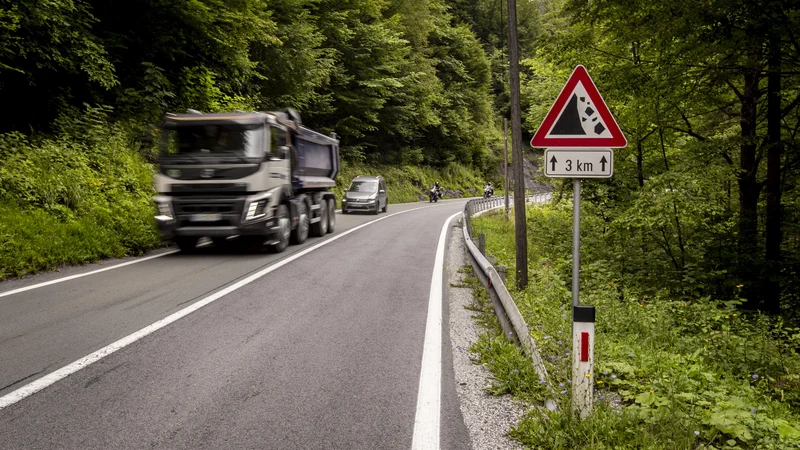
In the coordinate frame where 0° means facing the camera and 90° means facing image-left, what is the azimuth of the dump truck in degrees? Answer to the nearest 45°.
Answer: approximately 45°

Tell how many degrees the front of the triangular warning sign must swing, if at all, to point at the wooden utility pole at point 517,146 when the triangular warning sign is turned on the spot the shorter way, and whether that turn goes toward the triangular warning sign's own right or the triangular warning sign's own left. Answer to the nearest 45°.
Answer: approximately 180°

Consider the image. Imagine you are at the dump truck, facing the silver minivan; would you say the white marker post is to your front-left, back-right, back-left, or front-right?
back-right

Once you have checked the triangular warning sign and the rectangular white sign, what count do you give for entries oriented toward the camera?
2

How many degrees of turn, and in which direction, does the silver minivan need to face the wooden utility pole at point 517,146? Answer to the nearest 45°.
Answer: approximately 45° to its left

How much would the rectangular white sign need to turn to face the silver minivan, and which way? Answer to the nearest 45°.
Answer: approximately 135° to its right

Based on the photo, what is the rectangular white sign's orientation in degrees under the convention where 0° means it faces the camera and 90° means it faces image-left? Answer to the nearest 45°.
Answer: approximately 0°

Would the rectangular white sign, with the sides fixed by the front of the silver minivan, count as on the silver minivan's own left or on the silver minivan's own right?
on the silver minivan's own left

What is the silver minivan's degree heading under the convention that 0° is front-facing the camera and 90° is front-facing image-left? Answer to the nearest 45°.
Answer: approximately 45°
